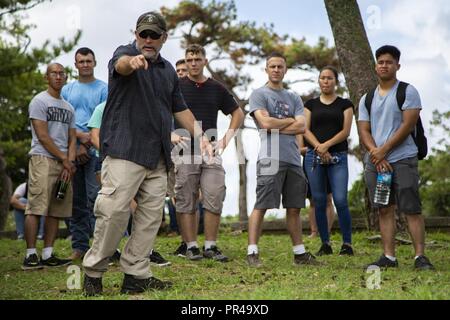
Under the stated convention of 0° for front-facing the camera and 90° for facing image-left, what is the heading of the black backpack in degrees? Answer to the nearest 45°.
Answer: approximately 225°

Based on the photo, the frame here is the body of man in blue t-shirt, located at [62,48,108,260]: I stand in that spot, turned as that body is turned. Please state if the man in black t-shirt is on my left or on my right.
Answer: on my left

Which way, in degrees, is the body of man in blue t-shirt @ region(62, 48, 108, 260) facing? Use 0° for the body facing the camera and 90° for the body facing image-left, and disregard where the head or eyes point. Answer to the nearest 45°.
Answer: approximately 0°

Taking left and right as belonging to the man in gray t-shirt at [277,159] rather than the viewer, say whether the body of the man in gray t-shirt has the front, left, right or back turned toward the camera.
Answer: front

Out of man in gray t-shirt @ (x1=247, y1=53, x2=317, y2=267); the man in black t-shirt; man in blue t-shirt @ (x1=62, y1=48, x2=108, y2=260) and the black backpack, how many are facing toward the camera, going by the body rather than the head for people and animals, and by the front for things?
3

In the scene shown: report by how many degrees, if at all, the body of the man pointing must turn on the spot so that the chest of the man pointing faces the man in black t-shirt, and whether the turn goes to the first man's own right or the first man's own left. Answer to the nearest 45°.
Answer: approximately 135° to the first man's own left

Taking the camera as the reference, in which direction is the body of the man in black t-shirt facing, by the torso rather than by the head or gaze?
toward the camera

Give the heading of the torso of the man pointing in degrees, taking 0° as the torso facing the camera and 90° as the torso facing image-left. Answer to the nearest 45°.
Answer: approximately 315°
